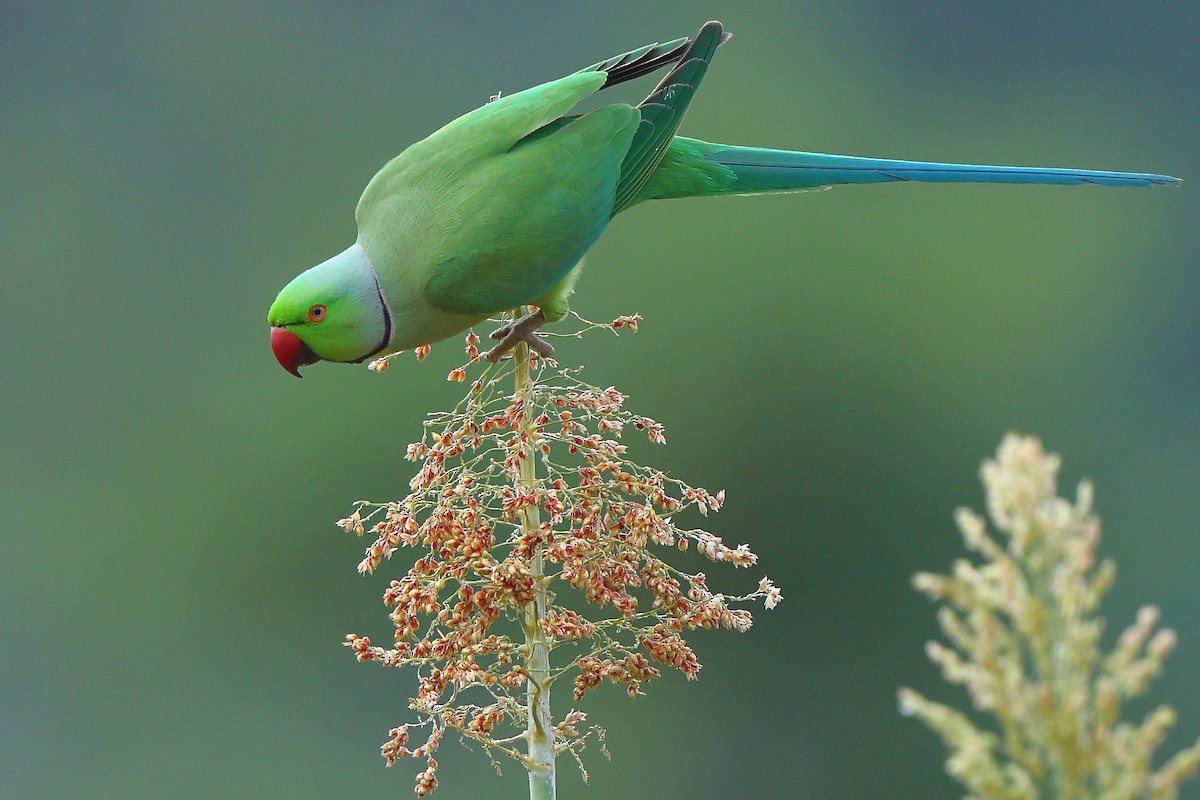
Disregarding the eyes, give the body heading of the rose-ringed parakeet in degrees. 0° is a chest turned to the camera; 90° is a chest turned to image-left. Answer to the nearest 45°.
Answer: approximately 90°
